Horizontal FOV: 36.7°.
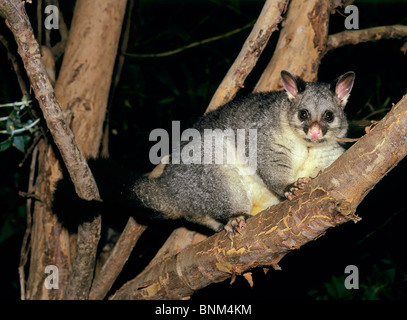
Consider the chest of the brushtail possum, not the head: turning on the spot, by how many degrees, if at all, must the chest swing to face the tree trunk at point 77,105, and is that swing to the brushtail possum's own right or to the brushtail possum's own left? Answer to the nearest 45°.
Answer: approximately 135° to the brushtail possum's own right
